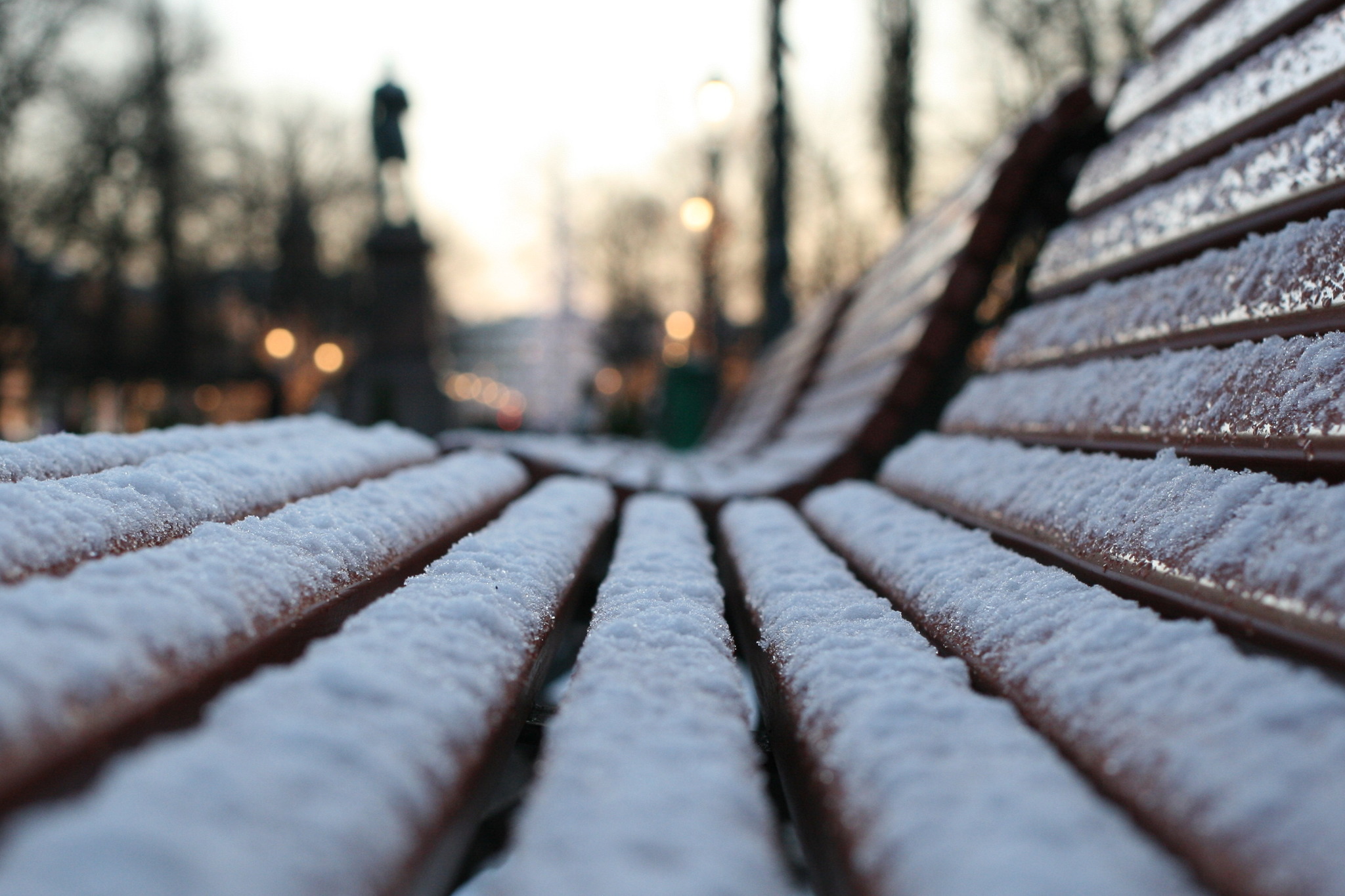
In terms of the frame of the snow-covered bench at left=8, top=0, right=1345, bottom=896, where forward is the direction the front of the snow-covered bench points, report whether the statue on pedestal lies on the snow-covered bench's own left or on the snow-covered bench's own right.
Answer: on the snow-covered bench's own right

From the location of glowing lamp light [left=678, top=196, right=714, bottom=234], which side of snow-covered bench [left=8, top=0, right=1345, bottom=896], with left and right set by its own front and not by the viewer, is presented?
right

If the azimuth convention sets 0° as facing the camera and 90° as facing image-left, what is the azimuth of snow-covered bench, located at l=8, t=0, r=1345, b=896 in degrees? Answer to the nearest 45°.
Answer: approximately 90°

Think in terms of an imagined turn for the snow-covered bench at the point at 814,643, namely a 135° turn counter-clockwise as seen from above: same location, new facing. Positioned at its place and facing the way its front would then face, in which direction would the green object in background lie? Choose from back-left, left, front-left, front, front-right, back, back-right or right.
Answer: back-left

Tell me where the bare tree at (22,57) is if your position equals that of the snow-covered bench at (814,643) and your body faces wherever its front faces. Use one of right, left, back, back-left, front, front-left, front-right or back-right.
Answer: front-right

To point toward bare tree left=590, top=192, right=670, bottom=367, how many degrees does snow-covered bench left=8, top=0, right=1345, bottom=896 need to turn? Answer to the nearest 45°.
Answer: approximately 90° to its right

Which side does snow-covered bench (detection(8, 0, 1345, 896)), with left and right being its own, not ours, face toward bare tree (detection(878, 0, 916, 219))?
right

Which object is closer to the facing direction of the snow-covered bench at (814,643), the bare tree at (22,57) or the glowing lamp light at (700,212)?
the bare tree

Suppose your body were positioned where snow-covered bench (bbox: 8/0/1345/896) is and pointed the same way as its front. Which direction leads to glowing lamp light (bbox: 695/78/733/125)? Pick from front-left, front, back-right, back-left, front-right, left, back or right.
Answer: right
